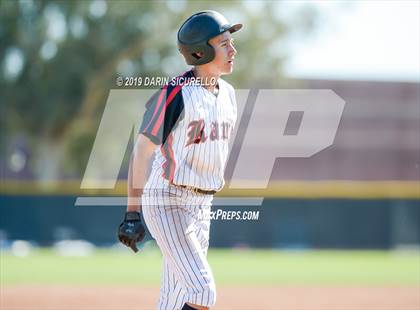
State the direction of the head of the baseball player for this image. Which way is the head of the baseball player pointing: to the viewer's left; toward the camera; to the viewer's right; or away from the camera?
to the viewer's right

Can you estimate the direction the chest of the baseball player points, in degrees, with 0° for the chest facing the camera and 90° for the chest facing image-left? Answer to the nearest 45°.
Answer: approximately 315°
